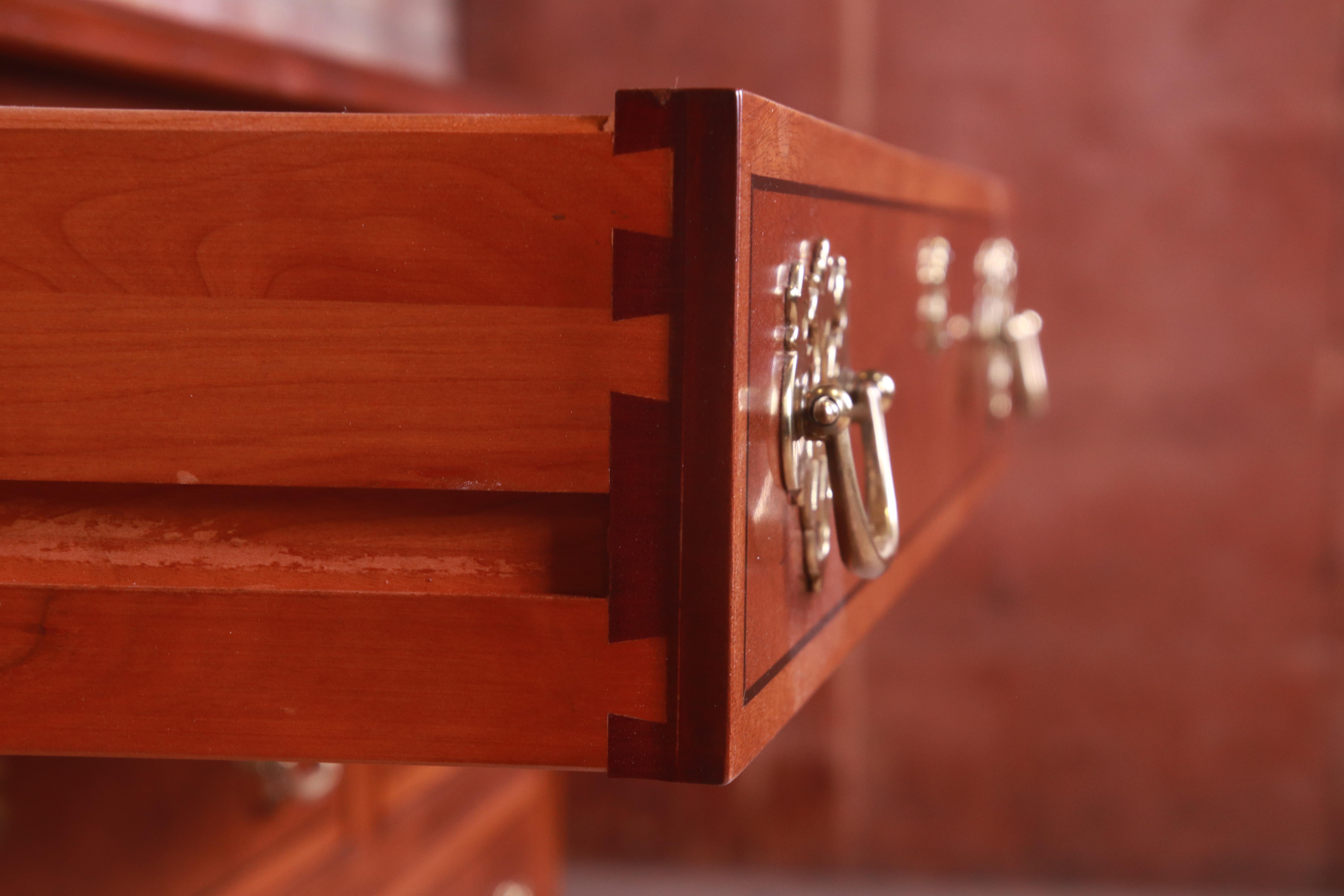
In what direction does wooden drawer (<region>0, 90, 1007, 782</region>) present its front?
to the viewer's right
